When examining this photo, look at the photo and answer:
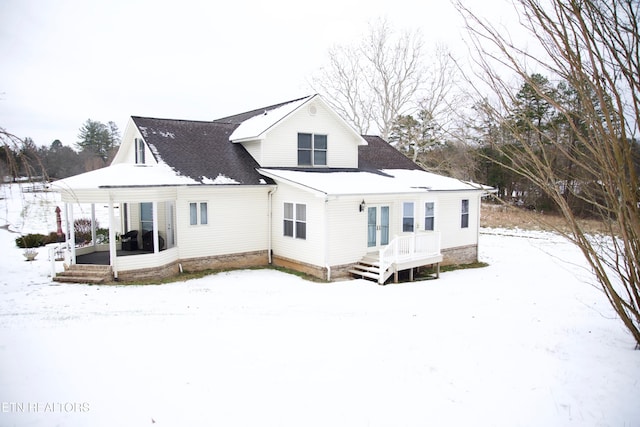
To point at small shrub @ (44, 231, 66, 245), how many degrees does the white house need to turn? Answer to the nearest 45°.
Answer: approximately 45° to its right

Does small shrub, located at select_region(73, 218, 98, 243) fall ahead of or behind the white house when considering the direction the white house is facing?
ahead

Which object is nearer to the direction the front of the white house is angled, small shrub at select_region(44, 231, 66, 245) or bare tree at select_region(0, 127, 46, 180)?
the small shrub

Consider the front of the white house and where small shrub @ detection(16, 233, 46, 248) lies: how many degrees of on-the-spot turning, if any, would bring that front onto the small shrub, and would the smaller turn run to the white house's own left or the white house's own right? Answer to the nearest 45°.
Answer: approximately 45° to the white house's own right

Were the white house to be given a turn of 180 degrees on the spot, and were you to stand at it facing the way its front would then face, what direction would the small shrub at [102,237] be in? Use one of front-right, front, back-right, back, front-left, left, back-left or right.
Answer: back-left
